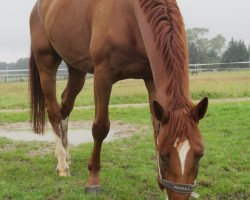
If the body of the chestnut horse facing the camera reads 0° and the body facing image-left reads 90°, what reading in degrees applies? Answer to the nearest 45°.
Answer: approximately 315°
